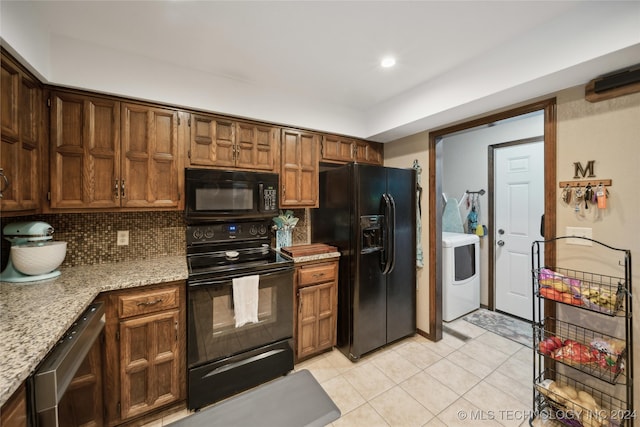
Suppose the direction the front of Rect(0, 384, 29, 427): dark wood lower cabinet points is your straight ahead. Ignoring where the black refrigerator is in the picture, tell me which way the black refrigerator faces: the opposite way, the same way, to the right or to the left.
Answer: to the right

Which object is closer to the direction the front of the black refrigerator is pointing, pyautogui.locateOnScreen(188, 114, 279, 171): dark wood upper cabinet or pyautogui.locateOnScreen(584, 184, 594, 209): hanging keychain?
the hanging keychain

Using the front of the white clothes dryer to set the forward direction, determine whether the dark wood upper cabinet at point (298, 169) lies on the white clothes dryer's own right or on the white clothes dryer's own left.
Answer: on the white clothes dryer's own right

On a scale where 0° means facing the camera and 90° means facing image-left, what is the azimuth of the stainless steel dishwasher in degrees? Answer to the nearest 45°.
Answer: approximately 270°

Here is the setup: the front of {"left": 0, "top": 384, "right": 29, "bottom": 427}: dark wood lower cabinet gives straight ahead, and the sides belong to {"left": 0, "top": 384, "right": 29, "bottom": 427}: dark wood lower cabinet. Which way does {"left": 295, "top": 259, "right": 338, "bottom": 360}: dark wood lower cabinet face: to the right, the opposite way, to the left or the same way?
to the right

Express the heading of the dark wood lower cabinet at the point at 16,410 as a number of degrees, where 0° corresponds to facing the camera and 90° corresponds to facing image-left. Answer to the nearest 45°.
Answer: approximately 270°

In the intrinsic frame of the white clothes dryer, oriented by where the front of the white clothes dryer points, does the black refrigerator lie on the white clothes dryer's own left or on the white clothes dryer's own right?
on the white clothes dryer's own right

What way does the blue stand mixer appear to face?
to the viewer's right

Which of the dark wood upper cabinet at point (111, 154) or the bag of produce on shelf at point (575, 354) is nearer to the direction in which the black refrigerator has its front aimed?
the bag of produce on shelf
